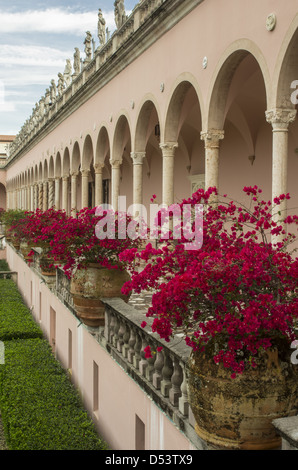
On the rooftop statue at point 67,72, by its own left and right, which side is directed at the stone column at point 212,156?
left

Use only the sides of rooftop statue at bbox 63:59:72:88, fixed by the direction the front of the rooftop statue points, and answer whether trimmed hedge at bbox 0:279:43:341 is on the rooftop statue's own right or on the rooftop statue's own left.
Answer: on the rooftop statue's own left

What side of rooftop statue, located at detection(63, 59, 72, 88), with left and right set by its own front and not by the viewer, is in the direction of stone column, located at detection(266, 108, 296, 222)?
left

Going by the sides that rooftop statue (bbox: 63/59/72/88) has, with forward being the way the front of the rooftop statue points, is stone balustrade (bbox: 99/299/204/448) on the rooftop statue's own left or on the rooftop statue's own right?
on the rooftop statue's own left

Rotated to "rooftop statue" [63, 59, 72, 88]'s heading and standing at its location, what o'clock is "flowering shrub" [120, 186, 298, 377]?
The flowering shrub is roughly at 9 o'clock from the rooftop statue.

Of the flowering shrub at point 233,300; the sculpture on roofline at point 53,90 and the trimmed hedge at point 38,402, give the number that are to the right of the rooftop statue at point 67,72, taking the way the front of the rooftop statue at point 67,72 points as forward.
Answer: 1

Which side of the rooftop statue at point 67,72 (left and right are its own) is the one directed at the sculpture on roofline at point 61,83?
right

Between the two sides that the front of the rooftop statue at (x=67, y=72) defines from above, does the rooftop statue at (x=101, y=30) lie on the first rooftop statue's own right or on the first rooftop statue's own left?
on the first rooftop statue's own left

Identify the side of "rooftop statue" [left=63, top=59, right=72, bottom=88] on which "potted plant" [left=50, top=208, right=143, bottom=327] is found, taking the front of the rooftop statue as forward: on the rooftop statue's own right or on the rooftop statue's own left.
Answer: on the rooftop statue's own left

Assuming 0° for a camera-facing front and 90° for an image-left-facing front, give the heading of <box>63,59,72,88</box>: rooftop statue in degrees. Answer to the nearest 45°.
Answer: approximately 90°
